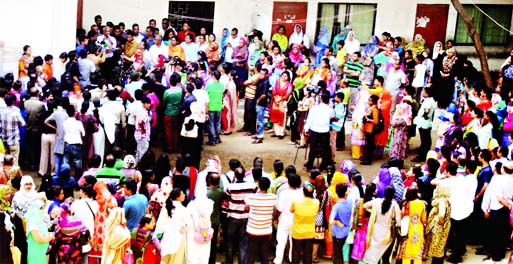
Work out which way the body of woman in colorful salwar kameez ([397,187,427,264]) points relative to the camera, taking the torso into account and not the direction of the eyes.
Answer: away from the camera

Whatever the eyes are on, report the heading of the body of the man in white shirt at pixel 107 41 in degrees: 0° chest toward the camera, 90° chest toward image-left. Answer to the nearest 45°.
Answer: approximately 0°

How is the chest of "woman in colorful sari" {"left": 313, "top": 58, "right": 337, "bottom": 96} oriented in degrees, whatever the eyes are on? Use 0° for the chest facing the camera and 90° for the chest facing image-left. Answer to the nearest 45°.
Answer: approximately 45°

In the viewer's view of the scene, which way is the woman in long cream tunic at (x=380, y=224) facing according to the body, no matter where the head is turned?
away from the camera

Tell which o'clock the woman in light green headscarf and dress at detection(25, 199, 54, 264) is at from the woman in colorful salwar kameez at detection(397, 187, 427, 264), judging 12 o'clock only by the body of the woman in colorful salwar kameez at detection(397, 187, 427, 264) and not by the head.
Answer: the woman in light green headscarf and dress at detection(25, 199, 54, 264) is roughly at 8 o'clock from the woman in colorful salwar kameez at detection(397, 187, 427, 264).

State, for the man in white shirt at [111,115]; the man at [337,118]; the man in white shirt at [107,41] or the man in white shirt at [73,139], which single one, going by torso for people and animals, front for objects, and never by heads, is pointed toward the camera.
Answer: the man in white shirt at [107,41]

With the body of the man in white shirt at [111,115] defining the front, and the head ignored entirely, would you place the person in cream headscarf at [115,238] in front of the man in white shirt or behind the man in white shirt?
behind

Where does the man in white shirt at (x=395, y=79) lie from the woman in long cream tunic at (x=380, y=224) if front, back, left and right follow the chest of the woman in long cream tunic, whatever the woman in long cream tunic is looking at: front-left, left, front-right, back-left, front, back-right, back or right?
front

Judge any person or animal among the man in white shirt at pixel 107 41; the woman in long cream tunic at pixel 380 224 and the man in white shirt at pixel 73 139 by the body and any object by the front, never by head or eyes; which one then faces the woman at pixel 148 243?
the man in white shirt at pixel 107 41
